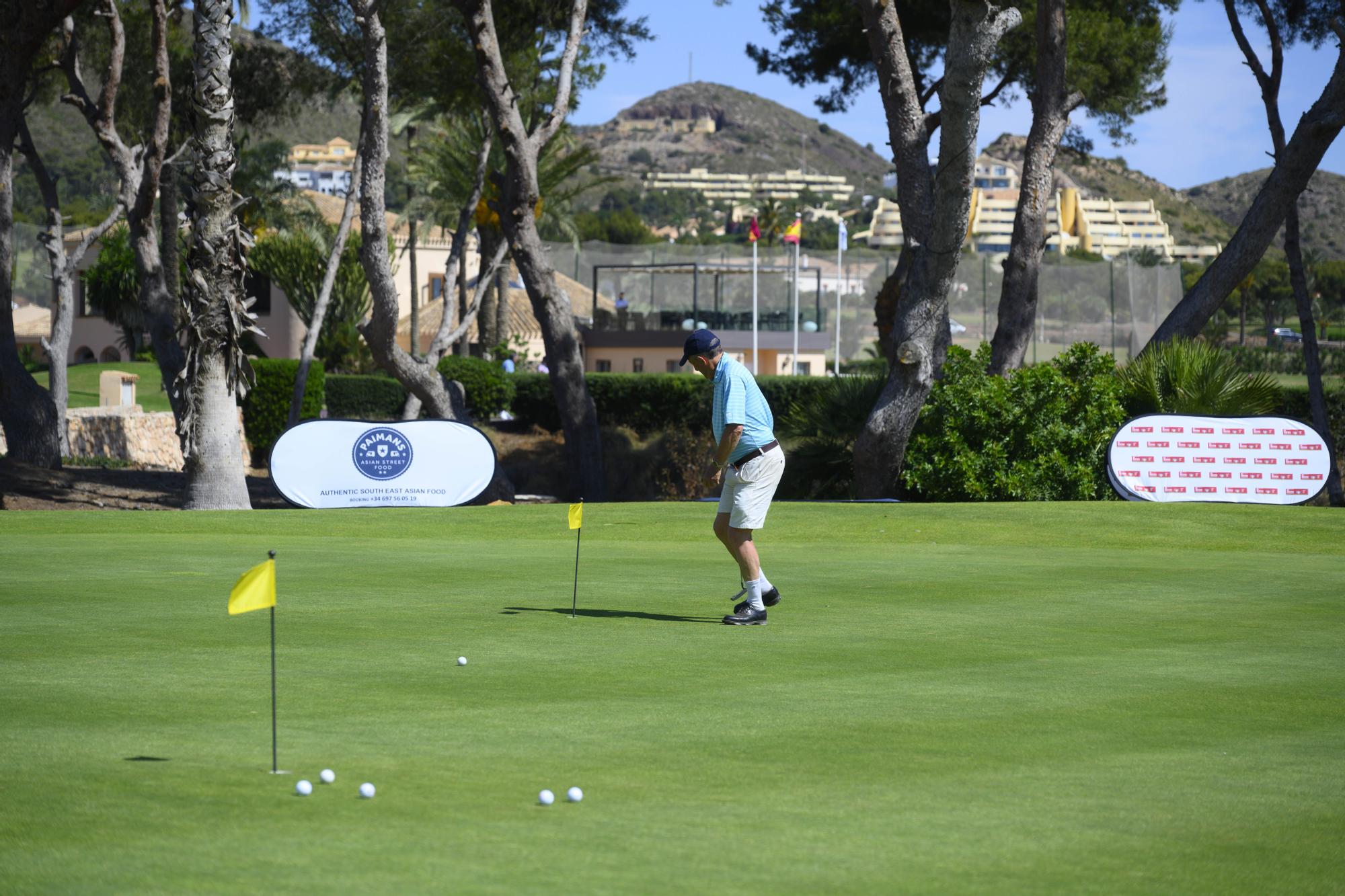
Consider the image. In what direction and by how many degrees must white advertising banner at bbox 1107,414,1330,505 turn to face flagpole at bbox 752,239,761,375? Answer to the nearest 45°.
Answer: approximately 135° to its right

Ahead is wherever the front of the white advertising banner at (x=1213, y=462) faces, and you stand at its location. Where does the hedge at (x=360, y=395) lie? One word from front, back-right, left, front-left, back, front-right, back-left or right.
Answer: back-right

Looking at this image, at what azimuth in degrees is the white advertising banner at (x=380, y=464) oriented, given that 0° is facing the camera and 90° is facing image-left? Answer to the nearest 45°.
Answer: approximately 0°

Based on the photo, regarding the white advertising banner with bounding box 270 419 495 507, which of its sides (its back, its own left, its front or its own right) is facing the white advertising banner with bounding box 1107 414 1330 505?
left

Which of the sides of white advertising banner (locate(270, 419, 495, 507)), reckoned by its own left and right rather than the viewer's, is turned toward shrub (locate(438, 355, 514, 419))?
back

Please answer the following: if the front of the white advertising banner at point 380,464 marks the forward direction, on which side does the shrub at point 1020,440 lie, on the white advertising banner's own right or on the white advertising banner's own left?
on the white advertising banner's own left

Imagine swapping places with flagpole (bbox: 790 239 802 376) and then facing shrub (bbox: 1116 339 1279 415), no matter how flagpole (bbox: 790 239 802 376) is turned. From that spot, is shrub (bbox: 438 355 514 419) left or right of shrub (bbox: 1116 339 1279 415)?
right

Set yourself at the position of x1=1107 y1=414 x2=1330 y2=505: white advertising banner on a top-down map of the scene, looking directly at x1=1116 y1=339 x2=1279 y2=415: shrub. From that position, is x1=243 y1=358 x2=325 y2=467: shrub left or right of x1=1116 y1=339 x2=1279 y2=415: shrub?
left

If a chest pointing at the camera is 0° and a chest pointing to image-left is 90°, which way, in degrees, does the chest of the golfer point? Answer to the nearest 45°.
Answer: approximately 90°

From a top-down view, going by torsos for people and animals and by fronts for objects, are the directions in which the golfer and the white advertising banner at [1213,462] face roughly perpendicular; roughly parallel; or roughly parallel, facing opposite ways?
roughly perpendicular

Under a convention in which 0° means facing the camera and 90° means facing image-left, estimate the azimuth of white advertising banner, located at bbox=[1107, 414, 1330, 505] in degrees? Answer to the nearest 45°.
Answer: approximately 0°

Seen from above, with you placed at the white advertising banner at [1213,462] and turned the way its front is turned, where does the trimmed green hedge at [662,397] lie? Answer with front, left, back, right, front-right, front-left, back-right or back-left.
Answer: back-right
